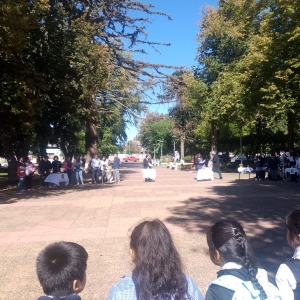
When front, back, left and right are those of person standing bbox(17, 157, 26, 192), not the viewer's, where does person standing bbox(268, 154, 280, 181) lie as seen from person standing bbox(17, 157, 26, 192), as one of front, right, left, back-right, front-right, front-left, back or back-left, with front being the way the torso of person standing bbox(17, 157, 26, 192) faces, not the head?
front-left

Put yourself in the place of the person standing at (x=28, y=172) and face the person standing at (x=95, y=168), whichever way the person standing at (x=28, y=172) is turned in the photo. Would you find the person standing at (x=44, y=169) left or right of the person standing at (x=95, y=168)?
left

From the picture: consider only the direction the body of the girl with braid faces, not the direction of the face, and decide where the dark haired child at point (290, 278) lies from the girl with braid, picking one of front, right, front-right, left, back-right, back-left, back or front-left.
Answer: right

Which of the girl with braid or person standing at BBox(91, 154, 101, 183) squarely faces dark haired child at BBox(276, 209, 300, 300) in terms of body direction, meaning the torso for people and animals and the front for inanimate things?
the person standing

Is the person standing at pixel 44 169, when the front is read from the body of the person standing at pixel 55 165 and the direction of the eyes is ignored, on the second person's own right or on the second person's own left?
on the second person's own right

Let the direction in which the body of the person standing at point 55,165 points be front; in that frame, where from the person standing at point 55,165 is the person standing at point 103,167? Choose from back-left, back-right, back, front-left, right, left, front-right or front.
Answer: left

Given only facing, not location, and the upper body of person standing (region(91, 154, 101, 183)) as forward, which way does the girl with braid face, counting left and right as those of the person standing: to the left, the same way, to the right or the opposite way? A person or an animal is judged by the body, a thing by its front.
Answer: the opposite way
